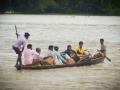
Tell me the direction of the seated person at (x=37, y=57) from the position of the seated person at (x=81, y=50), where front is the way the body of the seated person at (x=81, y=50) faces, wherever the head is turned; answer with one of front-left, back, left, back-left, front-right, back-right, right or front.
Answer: right

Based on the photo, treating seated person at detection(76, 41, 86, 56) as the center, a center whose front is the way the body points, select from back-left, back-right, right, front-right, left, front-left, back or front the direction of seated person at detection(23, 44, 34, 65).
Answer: right
